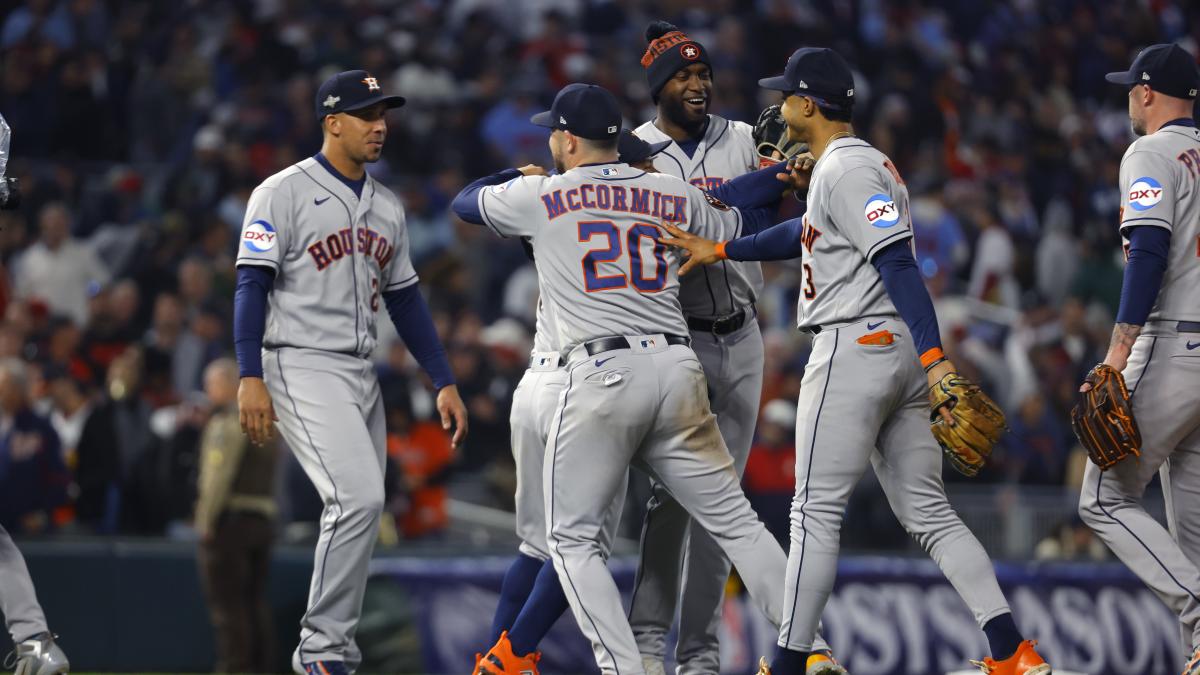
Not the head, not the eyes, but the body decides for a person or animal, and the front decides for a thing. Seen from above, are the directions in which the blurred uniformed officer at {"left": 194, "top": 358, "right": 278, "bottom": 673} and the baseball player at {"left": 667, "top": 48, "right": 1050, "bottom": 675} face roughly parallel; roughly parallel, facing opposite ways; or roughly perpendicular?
roughly perpendicular

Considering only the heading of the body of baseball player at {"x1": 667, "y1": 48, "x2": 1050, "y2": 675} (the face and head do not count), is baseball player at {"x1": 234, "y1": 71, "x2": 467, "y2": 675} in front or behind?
in front

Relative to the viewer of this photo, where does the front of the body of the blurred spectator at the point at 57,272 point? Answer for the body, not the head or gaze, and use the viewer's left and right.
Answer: facing the viewer

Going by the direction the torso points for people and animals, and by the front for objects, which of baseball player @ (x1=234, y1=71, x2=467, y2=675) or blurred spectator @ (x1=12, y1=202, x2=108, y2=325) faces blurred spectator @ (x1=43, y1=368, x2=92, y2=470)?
blurred spectator @ (x1=12, y1=202, x2=108, y2=325)

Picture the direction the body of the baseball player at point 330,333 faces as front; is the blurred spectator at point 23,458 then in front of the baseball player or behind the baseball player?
behind

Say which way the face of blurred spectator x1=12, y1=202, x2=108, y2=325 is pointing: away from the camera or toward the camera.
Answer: toward the camera

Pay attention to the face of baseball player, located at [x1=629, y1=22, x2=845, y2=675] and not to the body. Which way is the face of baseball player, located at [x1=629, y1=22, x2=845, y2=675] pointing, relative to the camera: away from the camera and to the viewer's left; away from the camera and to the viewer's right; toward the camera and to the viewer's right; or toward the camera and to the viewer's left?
toward the camera and to the viewer's right

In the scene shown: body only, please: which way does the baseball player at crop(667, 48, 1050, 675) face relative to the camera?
to the viewer's left
